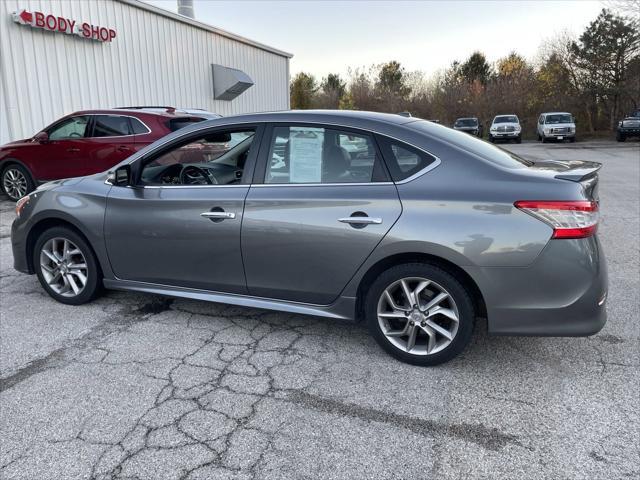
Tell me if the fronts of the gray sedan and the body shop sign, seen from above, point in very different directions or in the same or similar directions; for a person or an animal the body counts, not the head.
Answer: very different directions

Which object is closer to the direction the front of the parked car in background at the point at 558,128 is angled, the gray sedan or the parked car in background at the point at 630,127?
the gray sedan

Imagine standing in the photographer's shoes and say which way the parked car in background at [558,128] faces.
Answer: facing the viewer

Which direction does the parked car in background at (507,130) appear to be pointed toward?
toward the camera

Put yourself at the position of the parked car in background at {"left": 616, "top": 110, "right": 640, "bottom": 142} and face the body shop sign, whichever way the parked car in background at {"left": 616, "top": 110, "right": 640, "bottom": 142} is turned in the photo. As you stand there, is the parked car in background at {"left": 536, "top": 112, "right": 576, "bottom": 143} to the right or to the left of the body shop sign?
right

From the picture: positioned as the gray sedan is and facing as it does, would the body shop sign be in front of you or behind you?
in front

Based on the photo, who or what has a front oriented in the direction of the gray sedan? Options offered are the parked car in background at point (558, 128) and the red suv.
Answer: the parked car in background

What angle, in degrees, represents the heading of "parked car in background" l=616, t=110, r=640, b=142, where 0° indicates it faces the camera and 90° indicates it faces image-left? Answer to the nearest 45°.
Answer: approximately 45°

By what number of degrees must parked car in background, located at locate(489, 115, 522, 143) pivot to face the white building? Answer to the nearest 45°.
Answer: approximately 45° to its right

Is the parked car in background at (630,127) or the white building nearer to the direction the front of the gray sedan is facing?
the white building

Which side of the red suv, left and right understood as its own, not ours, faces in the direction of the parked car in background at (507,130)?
right

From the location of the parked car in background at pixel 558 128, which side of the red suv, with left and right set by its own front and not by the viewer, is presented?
right

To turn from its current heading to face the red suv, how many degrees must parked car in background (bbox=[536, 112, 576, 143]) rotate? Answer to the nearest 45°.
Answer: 0° — it already faces it
